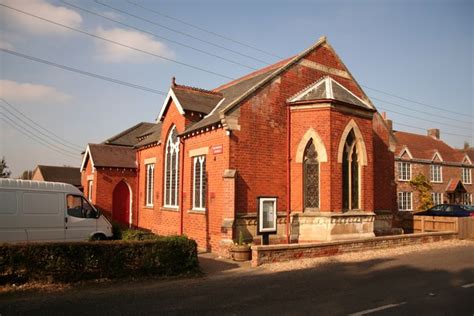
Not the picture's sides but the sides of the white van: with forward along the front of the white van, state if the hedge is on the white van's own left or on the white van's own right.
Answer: on the white van's own right

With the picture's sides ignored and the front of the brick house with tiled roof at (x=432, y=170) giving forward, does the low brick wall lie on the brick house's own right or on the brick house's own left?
on the brick house's own right

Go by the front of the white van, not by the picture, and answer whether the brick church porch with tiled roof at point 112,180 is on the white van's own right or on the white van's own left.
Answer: on the white van's own left

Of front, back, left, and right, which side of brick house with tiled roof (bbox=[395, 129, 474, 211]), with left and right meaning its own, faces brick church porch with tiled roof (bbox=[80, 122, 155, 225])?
right

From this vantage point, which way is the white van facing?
to the viewer's right

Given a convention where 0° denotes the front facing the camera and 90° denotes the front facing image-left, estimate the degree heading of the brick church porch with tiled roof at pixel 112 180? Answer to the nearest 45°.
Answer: approximately 315°

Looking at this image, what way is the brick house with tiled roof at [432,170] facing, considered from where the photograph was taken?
facing the viewer and to the right of the viewer

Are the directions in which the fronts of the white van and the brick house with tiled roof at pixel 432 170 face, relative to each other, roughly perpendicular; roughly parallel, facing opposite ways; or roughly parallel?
roughly perpendicular

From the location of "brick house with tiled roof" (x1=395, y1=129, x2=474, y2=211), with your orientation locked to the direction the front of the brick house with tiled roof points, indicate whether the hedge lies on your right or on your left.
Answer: on your right

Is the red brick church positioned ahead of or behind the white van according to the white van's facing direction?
ahead
